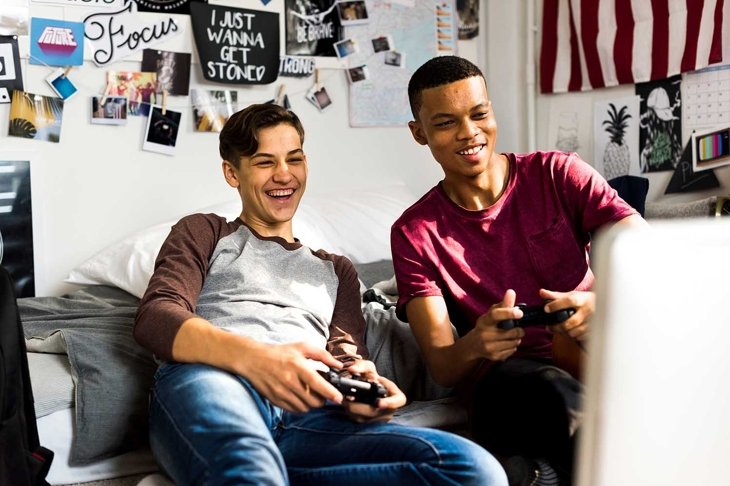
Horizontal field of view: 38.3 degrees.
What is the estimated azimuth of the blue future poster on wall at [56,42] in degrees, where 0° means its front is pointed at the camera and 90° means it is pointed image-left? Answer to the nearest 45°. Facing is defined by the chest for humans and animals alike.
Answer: approximately 0°

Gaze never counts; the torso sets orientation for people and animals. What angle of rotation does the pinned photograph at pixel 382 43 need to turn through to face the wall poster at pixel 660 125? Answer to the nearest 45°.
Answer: approximately 45° to its left

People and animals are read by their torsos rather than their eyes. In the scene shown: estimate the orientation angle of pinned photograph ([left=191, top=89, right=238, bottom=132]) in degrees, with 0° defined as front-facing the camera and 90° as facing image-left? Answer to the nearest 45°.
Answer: approximately 0°

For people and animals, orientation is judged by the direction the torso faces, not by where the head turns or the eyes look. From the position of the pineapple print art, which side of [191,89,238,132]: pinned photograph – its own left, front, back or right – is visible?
left

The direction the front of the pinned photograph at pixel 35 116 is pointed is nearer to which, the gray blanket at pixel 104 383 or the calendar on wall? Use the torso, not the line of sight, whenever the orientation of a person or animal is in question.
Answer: the gray blanket

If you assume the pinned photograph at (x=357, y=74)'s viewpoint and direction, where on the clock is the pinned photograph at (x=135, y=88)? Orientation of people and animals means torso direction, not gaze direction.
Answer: the pinned photograph at (x=135, y=88) is roughly at 2 o'clock from the pinned photograph at (x=357, y=74).

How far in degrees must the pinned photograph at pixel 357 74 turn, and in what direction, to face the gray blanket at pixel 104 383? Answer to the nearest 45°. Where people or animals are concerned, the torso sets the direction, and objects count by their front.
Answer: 0° — it already faces it
